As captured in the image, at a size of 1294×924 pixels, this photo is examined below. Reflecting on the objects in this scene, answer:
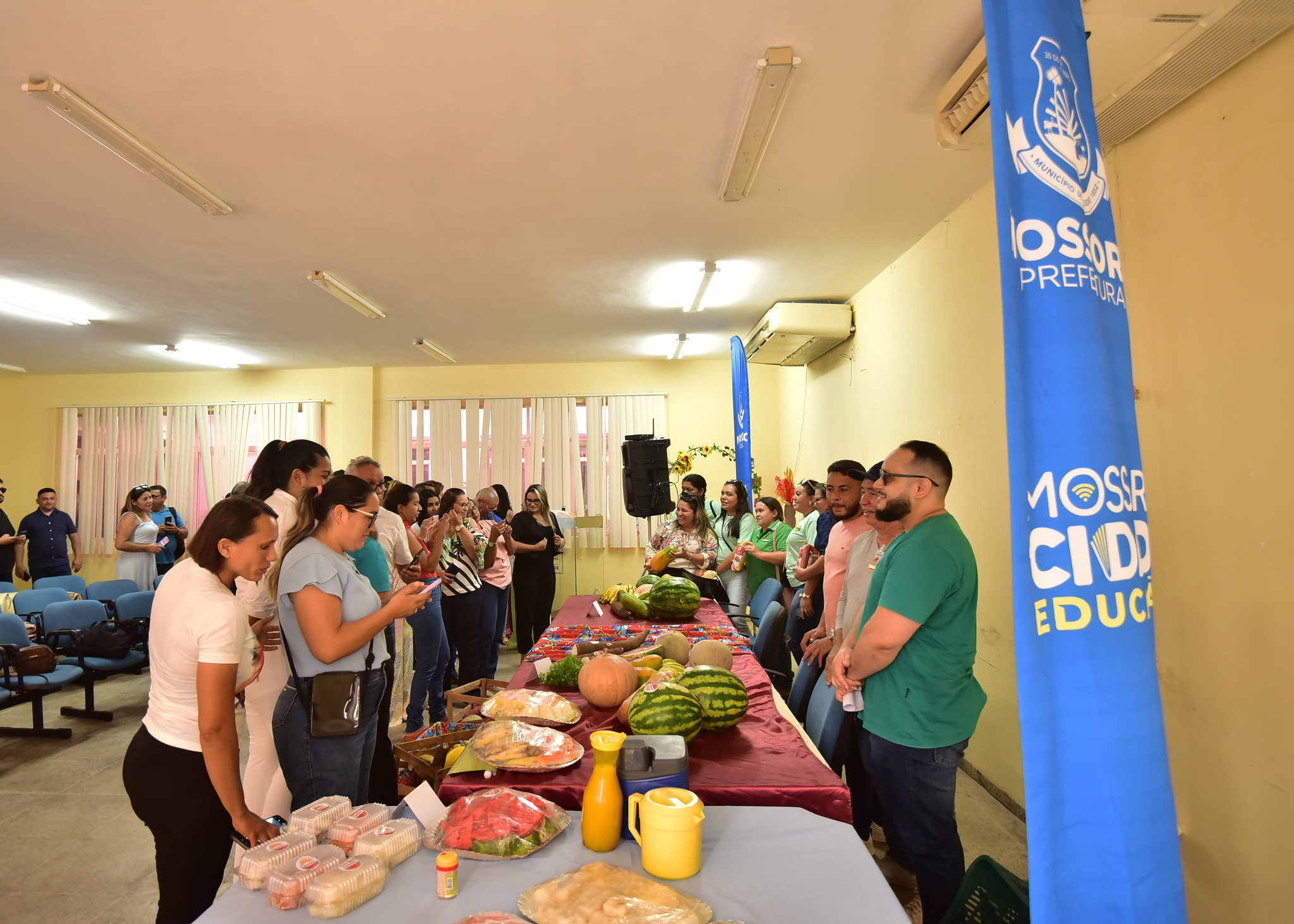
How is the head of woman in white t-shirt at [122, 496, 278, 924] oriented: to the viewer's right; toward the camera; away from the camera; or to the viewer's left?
to the viewer's right

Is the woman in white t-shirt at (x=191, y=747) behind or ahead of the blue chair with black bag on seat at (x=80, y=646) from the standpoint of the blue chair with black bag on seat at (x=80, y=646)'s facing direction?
ahead

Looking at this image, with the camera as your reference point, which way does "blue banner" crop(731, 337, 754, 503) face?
facing the viewer and to the left of the viewer

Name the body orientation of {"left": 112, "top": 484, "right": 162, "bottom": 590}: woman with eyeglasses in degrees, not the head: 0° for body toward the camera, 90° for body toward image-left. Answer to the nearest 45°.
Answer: approximately 315°

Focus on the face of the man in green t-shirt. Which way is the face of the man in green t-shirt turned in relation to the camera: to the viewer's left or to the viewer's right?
to the viewer's left

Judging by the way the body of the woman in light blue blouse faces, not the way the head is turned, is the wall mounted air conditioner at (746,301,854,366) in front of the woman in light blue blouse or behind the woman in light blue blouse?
in front

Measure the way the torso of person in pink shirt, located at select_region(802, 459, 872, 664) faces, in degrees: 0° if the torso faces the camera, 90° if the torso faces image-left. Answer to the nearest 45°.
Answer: approximately 45°

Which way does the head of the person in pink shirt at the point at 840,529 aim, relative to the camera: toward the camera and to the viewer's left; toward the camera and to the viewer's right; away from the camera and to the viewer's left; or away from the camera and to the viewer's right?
toward the camera and to the viewer's left

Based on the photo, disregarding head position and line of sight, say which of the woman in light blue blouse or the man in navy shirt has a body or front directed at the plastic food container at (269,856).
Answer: the man in navy shirt

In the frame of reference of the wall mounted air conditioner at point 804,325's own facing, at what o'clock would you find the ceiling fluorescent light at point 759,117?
The ceiling fluorescent light is roughly at 9 o'clock from the wall mounted air conditioner.

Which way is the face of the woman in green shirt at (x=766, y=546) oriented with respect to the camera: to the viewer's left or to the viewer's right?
to the viewer's left

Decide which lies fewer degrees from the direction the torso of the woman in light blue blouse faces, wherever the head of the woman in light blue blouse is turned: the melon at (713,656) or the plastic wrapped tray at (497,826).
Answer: the melon

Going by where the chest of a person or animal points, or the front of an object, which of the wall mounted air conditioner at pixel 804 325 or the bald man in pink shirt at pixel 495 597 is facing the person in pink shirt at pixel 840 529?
the bald man in pink shirt

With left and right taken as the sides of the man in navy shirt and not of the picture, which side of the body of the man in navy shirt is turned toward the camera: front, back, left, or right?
front

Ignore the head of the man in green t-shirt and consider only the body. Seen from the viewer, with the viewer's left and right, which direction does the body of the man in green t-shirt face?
facing to the left of the viewer

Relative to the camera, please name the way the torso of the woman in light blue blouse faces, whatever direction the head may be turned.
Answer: to the viewer's right
